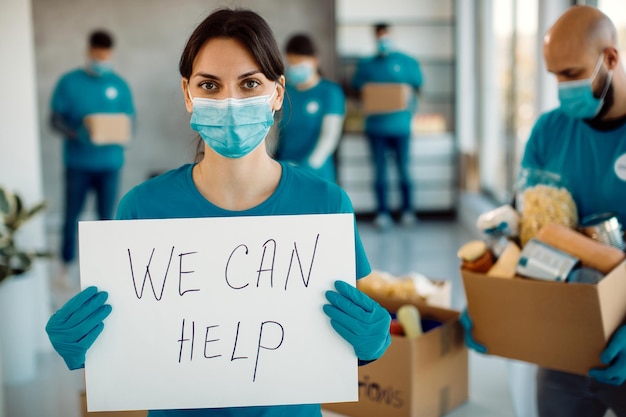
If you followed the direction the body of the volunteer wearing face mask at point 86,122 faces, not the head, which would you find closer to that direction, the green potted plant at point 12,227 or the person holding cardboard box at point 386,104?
the green potted plant

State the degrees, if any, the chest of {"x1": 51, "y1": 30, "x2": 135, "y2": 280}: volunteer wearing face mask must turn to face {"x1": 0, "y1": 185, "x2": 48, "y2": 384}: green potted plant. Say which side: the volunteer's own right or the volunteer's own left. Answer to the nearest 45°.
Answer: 0° — they already face it

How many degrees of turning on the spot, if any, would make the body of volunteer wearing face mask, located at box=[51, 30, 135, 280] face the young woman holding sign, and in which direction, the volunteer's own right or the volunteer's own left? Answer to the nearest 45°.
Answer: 0° — they already face them

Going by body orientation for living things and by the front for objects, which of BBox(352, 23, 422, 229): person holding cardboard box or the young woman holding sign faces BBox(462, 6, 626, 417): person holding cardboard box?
BBox(352, 23, 422, 229): person holding cardboard box

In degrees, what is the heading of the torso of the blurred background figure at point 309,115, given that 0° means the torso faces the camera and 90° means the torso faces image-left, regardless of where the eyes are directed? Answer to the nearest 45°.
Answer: approximately 45°
